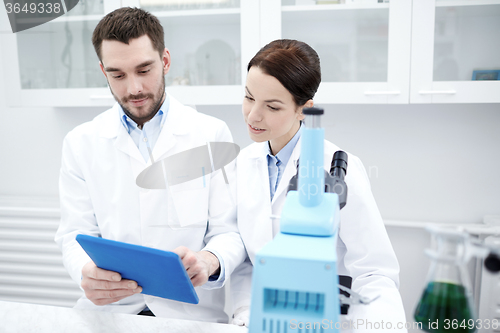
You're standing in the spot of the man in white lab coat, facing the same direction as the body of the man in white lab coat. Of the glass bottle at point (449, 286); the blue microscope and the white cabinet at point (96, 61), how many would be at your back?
1

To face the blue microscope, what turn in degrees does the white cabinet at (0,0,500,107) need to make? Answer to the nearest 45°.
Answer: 0° — it already faces it

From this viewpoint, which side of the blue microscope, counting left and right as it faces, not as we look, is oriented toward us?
back

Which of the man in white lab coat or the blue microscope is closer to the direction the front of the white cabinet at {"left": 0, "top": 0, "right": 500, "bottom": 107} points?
the blue microscope

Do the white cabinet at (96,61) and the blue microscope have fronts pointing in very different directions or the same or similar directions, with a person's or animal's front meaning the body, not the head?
very different directions

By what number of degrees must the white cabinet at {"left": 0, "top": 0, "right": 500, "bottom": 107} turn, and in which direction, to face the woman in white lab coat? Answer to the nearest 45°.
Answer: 0° — it already faces them

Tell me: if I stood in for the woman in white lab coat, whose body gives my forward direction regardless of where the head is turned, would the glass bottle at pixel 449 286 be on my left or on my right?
on my left

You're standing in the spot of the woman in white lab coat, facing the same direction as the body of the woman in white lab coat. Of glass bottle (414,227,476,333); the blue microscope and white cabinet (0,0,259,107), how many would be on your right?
1

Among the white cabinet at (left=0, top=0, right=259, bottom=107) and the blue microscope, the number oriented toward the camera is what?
1

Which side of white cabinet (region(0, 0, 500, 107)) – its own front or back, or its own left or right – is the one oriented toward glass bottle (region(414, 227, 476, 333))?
front

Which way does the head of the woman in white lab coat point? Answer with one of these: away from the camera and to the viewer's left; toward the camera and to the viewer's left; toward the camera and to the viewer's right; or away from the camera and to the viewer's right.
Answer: toward the camera and to the viewer's left

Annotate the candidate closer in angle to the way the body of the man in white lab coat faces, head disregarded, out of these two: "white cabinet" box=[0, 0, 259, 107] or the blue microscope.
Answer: the blue microscope

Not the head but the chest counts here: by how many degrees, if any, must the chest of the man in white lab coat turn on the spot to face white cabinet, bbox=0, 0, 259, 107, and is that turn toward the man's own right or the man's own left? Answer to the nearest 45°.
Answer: approximately 180°
